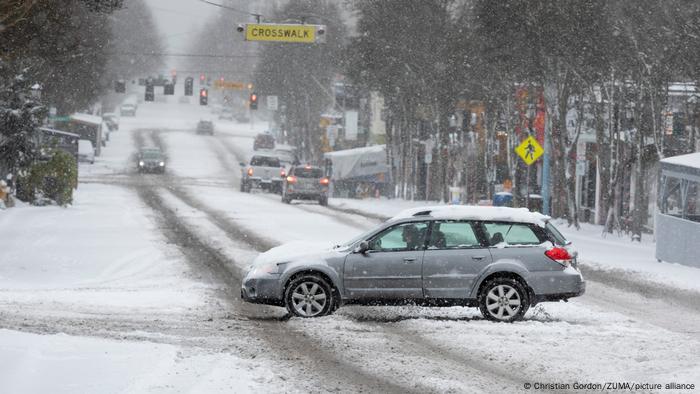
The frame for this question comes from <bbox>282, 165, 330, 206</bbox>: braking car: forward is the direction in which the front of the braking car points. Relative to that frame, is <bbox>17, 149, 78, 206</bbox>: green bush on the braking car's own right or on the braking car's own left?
on the braking car's own left

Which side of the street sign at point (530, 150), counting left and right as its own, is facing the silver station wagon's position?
front

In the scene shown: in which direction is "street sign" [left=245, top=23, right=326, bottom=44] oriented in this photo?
toward the camera

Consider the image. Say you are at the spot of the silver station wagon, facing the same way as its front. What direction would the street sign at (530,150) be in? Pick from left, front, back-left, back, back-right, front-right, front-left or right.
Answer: right

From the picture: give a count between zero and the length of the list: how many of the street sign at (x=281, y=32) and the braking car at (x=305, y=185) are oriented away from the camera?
1

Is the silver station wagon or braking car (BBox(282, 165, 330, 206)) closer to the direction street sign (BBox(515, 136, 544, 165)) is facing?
the silver station wagon

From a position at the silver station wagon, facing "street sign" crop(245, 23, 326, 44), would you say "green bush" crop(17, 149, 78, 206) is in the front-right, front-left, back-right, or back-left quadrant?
front-left

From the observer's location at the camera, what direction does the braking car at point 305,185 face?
facing away from the viewer

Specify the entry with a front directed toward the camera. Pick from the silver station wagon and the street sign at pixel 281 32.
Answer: the street sign

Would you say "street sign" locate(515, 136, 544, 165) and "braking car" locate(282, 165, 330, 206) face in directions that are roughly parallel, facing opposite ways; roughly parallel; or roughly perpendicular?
roughly parallel, facing opposite ways

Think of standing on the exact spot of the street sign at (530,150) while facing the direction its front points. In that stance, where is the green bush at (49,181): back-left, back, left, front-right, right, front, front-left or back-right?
right

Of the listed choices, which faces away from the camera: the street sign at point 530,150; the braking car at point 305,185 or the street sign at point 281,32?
the braking car

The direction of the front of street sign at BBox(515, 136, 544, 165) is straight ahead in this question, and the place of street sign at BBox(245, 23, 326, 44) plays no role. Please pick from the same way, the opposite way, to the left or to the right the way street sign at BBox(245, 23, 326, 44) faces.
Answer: the same way

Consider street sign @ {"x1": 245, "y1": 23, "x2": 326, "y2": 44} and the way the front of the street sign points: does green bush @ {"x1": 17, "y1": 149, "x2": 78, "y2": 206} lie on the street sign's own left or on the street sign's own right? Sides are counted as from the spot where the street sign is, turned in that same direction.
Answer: on the street sign's own right

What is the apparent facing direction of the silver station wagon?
to the viewer's left

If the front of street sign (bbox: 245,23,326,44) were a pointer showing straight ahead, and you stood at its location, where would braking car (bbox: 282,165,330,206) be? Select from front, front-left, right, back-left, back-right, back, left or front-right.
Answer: back

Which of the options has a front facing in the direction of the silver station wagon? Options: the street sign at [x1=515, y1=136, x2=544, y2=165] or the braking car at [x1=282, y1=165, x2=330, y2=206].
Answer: the street sign

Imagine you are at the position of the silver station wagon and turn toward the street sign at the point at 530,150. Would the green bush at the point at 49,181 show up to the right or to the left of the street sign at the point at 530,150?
left
